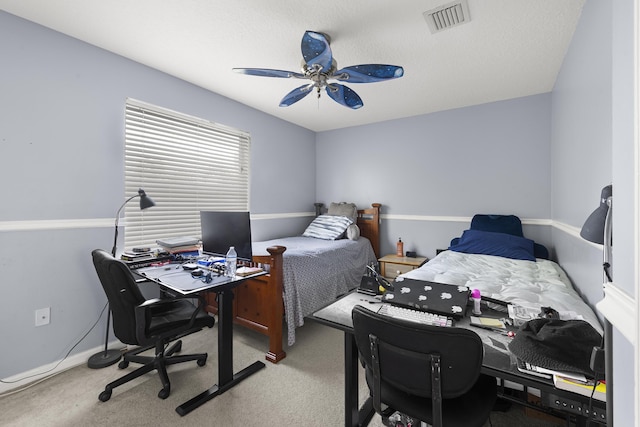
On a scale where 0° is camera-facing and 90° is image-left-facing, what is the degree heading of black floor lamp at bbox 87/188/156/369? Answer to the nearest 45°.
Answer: approximately 270°

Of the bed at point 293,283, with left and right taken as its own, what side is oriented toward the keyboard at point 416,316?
left

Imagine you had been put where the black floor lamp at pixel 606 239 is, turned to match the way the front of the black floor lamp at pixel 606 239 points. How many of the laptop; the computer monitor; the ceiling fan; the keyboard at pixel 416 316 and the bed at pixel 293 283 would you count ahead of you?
5

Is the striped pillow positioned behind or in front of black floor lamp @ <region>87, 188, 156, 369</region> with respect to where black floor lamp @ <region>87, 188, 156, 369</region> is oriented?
in front

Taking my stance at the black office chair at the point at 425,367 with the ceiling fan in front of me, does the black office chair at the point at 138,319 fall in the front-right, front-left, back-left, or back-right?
front-left

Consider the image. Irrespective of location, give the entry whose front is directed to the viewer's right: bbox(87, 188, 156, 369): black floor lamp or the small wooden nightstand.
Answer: the black floor lamp

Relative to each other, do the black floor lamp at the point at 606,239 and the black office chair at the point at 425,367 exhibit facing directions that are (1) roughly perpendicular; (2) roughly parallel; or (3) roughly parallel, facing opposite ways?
roughly perpendicular

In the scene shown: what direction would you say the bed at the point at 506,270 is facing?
toward the camera

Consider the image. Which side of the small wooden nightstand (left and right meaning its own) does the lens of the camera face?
front

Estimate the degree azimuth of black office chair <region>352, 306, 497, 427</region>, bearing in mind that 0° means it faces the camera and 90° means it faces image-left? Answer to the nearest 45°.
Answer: approximately 225°

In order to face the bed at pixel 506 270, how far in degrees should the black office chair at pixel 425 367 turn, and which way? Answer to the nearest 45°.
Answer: approximately 45° to its left

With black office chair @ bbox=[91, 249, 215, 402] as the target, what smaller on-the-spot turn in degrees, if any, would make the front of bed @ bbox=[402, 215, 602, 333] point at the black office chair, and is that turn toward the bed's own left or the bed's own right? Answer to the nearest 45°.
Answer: approximately 45° to the bed's own right

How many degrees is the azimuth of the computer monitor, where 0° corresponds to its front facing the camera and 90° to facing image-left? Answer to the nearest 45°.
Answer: approximately 45°

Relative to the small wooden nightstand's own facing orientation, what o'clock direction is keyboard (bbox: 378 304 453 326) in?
The keyboard is roughly at 12 o'clock from the small wooden nightstand.

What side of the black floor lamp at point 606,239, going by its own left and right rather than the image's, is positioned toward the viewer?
left
